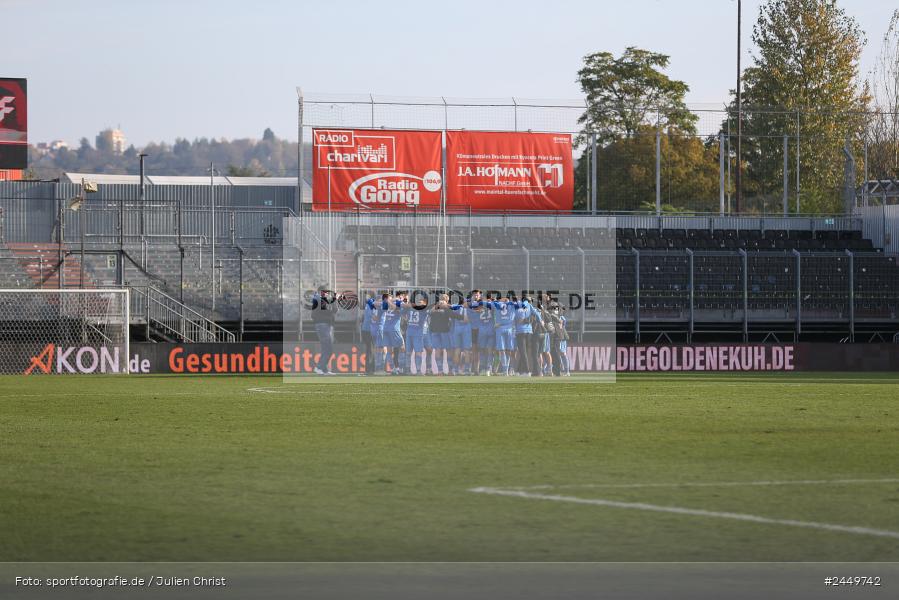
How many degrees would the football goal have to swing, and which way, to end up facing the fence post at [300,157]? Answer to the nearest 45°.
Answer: approximately 135° to its left

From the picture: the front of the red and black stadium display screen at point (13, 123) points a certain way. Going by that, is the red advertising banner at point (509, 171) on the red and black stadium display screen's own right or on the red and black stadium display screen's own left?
on the red and black stadium display screen's own left

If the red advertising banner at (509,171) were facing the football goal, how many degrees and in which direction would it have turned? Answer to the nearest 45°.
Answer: approximately 45° to its right

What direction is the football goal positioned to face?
toward the camera

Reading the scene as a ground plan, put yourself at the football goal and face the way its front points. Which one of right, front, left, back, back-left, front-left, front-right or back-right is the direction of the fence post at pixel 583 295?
left

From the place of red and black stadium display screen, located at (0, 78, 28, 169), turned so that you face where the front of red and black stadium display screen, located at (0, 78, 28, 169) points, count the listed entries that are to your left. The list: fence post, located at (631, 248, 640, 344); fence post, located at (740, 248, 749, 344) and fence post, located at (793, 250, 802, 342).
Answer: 3

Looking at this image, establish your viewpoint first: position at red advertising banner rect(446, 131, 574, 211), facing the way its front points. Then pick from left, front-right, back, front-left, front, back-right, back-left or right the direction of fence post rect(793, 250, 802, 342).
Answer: front-left

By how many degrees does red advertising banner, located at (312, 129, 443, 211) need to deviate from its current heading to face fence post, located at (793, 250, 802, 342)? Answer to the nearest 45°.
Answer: approximately 45° to its left

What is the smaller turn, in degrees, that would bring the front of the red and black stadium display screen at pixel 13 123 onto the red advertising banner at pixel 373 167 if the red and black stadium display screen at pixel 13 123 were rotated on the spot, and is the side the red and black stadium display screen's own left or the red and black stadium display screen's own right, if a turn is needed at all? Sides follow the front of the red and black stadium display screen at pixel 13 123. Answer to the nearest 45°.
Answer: approximately 135° to the red and black stadium display screen's own left

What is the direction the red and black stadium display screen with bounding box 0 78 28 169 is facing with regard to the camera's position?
facing the viewer

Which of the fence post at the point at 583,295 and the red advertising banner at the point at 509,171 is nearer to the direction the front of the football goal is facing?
the fence post

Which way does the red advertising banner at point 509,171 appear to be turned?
toward the camera

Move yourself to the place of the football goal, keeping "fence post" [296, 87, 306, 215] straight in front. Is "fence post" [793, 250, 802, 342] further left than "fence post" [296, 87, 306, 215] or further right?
right

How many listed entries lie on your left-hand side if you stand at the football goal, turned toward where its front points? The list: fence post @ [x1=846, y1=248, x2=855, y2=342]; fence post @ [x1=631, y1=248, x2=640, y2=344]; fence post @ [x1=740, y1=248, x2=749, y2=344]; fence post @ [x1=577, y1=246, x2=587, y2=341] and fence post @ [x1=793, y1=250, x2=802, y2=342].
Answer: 5

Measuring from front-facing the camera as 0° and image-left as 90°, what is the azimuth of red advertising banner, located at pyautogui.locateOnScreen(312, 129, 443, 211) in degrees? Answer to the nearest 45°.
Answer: approximately 0°

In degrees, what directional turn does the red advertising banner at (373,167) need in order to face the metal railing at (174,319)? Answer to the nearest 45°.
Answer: approximately 45° to its right
